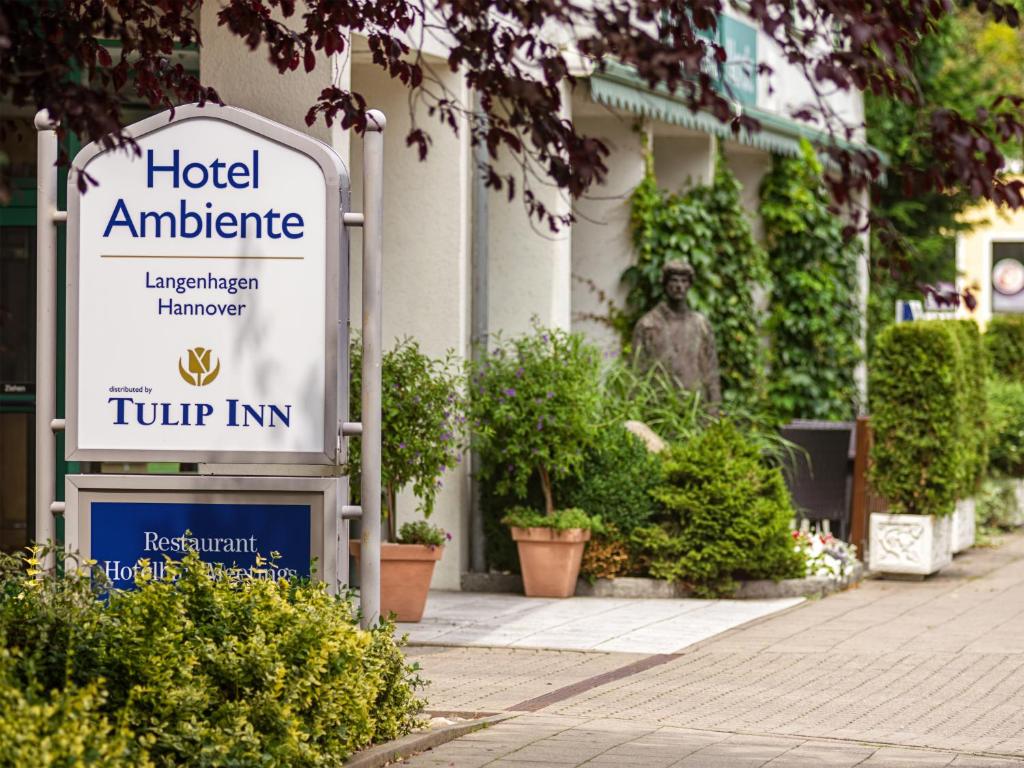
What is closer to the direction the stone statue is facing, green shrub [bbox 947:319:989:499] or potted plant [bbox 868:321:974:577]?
the potted plant

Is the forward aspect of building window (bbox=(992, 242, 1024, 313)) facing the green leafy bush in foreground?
yes

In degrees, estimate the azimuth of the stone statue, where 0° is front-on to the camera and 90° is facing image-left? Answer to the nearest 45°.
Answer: approximately 0°

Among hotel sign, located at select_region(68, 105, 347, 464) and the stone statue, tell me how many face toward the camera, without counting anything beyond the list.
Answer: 2

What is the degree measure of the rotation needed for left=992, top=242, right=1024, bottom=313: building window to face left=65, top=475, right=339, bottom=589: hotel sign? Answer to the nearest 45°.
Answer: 0° — it already faces it
